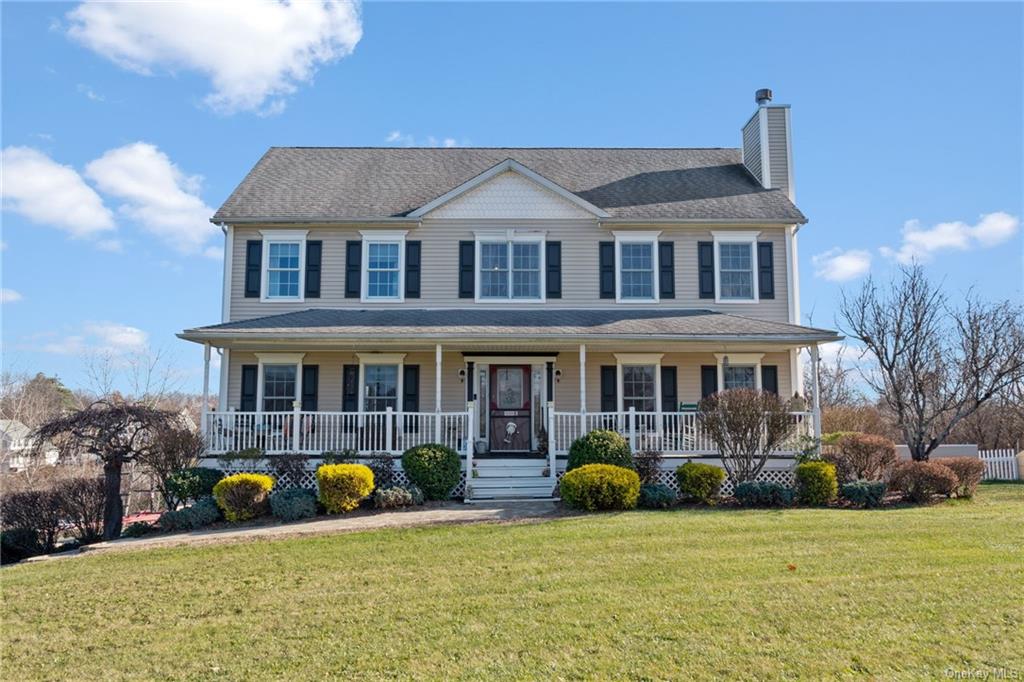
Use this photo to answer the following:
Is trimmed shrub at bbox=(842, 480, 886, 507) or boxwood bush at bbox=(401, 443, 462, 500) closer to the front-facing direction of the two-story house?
the boxwood bush

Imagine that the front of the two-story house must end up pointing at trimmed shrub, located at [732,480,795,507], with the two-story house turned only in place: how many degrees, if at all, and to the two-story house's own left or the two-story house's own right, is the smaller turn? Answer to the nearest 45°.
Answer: approximately 45° to the two-story house's own left

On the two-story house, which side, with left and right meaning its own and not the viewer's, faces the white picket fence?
left

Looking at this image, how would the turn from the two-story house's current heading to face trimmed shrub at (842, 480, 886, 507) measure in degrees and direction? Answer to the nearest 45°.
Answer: approximately 45° to its left

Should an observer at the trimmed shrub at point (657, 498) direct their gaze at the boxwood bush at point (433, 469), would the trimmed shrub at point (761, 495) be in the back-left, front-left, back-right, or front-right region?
back-right

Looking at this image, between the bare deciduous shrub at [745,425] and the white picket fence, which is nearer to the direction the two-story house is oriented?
the bare deciduous shrub

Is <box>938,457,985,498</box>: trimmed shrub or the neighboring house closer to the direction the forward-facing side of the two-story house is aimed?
the trimmed shrub

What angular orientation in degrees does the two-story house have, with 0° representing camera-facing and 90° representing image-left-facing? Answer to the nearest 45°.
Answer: approximately 0°

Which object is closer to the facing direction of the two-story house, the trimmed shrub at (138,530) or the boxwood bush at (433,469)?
the boxwood bush
